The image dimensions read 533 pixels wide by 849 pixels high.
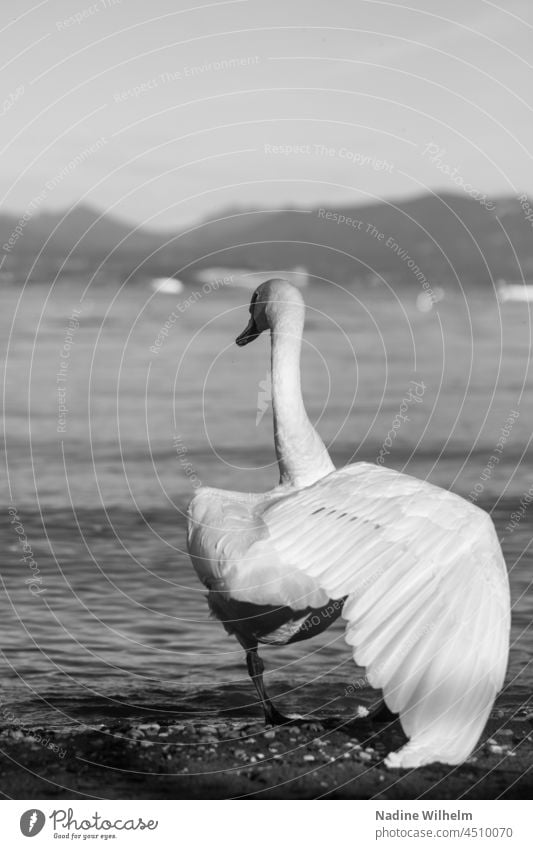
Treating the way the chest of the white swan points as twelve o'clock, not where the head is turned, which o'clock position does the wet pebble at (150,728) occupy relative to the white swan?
The wet pebble is roughly at 10 o'clock from the white swan.

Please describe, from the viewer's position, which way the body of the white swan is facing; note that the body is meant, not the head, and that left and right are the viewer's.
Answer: facing away from the viewer
